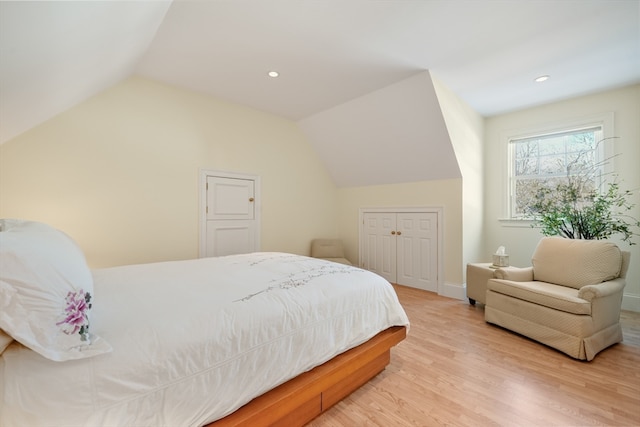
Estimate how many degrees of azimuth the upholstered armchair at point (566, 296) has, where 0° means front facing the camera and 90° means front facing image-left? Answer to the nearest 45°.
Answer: approximately 45°

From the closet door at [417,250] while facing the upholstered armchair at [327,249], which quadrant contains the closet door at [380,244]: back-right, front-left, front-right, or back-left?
front-right

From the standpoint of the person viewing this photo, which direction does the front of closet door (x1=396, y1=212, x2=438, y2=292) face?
facing the viewer and to the left of the viewer

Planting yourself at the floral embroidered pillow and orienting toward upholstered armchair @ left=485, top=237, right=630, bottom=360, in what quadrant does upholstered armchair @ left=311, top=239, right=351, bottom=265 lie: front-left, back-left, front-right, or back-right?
front-left

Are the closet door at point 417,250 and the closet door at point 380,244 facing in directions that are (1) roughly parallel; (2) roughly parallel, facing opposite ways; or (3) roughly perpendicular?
roughly parallel

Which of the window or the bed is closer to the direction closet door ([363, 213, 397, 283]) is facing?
the bed

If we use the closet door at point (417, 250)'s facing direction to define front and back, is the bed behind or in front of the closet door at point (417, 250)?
in front

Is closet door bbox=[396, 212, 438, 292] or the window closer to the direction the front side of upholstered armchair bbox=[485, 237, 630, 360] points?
the closet door

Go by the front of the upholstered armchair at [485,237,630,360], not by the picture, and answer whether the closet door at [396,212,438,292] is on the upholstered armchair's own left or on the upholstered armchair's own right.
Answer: on the upholstered armchair's own right

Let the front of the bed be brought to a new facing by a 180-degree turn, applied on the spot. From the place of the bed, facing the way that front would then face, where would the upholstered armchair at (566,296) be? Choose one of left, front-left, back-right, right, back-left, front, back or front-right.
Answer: back-left

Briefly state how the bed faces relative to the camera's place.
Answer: facing away from the viewer and to the right of the viewer

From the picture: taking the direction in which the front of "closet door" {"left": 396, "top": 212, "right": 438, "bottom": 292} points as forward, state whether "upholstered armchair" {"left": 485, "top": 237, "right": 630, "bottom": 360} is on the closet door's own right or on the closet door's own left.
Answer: on the closet door's own left

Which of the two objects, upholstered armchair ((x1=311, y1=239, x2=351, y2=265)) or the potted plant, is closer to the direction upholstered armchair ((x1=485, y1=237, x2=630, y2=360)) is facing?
the upholstered armchair

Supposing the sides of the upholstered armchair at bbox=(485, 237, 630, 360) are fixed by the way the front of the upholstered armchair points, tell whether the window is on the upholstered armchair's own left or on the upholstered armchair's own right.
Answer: on the upholstered armchair's own right

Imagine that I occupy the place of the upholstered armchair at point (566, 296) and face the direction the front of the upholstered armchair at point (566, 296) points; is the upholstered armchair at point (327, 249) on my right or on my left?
on my right
